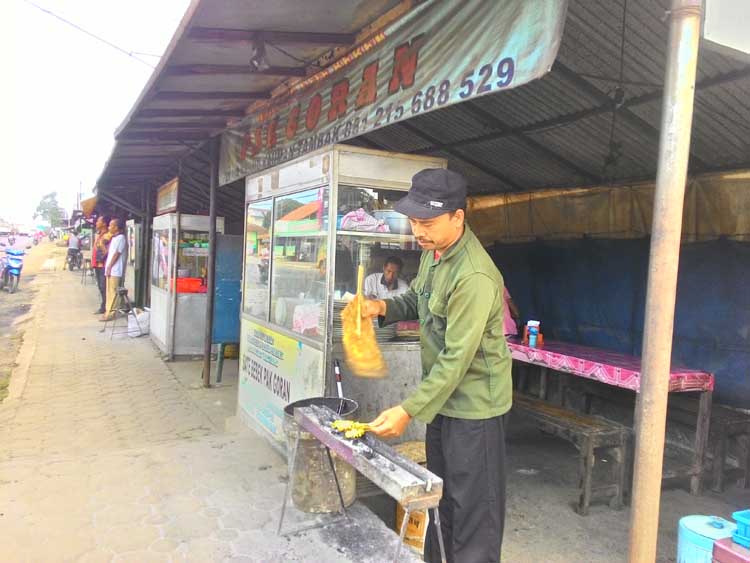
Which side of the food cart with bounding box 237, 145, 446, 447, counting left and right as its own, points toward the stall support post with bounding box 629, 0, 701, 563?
left

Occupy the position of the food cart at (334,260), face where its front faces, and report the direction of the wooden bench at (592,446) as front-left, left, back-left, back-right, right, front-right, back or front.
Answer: back-left

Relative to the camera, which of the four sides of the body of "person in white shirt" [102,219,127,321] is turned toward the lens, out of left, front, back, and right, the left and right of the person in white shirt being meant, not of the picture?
left

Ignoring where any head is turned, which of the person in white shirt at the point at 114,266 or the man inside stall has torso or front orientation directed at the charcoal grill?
the man inside stall

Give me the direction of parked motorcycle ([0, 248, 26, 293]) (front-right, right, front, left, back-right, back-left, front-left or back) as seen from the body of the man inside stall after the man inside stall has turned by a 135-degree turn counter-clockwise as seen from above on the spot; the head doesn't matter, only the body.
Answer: left

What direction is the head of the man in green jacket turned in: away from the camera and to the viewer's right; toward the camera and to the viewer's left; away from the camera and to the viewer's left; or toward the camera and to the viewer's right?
toward the camera and to the viewer's left

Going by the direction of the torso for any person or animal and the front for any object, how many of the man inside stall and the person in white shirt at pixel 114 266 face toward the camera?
1

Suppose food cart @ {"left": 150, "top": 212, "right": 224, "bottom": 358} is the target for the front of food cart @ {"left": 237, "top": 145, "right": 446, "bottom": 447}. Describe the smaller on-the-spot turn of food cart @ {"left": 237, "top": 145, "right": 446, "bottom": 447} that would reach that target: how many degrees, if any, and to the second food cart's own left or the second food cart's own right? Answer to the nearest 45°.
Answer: approximately 90° to the second food cart's own right

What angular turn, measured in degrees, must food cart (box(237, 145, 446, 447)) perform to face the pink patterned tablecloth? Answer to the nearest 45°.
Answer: approximately 135° to its left

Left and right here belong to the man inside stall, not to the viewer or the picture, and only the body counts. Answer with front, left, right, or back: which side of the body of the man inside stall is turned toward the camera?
front

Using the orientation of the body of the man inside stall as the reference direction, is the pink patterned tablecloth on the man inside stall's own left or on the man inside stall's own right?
on the man inside stall's own left

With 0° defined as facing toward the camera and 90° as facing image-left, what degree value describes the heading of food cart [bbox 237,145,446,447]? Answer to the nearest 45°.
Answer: approximately 45°
